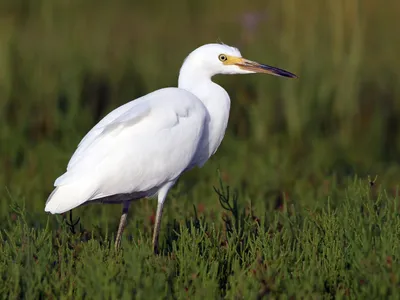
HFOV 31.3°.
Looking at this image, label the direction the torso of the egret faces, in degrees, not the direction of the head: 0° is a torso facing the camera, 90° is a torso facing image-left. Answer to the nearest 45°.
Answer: approximately 270°
